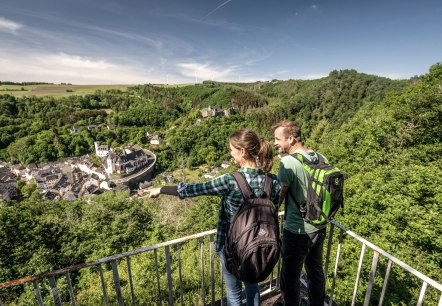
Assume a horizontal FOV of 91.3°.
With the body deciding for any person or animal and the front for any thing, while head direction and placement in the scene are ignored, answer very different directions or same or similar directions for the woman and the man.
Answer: same or similar directions

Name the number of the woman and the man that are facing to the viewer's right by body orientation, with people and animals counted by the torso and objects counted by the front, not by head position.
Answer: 0

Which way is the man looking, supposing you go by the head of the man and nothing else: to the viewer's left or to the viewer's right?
to the viewer's left

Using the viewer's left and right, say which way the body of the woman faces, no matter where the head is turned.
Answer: facing away from the viewer and to the left of the viewer

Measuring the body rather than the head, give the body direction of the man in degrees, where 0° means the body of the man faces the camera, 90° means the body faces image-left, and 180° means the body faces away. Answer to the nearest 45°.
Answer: approximately 135°
